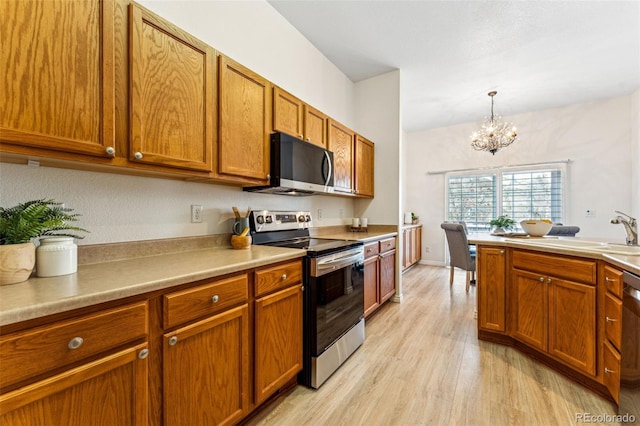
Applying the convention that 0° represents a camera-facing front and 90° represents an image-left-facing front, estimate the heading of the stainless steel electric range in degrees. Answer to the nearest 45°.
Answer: approximately 315°

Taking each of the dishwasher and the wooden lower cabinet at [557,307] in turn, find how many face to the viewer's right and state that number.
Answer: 0

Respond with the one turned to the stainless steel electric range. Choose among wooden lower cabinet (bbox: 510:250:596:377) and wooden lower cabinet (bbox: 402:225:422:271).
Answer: wooden lower cabinet (bbox: 510:250:596:377)

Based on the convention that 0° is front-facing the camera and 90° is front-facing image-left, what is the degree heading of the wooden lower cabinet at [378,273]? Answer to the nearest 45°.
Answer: approximately 315°

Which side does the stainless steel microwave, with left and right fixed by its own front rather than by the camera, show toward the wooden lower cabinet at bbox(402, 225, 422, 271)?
left

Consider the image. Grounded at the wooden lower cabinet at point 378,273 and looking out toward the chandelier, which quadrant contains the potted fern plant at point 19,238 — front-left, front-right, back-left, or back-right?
back-right

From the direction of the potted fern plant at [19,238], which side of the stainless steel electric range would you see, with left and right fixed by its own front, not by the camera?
right

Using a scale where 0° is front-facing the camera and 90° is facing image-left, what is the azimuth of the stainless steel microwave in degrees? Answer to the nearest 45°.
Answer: approximately 315°

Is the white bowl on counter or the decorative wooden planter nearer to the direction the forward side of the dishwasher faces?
the decorative wooden planter

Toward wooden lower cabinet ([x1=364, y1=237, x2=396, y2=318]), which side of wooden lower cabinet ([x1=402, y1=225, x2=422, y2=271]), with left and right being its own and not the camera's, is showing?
right

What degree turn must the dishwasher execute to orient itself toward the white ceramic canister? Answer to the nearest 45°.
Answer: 0° — it already faces it
